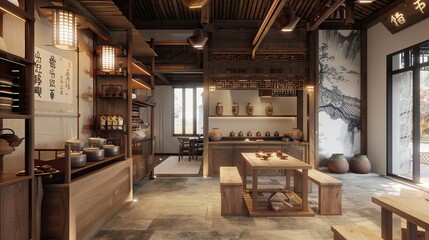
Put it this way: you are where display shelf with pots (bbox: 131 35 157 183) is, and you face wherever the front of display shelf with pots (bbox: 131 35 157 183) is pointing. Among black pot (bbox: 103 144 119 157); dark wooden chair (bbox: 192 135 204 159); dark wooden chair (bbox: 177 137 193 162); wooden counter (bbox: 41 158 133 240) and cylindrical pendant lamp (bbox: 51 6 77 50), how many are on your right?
3

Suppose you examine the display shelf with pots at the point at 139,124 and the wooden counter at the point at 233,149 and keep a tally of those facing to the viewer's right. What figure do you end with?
1

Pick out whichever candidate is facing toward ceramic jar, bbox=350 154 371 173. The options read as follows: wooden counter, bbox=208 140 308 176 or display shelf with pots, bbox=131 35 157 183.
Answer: the display shelf with pots

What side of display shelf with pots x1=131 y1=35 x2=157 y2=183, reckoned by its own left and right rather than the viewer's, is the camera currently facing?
right

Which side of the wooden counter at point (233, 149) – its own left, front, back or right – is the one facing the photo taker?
front

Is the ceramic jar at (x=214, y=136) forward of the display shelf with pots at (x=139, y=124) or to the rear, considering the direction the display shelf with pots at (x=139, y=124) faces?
forward

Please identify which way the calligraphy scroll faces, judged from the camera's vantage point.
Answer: facing the viewer and to the right of the viewer

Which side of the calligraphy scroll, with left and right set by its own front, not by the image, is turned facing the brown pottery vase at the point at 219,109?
left

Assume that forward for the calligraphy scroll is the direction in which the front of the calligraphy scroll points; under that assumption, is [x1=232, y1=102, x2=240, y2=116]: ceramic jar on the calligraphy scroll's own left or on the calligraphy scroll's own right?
on the calligraphy scroll's own left

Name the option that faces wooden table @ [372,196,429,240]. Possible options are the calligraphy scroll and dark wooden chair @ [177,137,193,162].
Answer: the calligraphy scroll

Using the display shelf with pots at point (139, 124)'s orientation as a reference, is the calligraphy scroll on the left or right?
on its right

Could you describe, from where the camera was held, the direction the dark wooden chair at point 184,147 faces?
facing away from the viewer and to the right of the viewer

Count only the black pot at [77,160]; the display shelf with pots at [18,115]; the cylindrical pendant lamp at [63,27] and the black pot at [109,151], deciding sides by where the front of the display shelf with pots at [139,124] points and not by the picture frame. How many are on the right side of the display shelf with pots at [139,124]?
4

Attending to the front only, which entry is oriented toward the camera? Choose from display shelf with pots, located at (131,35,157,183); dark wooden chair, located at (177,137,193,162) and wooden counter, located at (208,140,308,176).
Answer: the wooden counter
